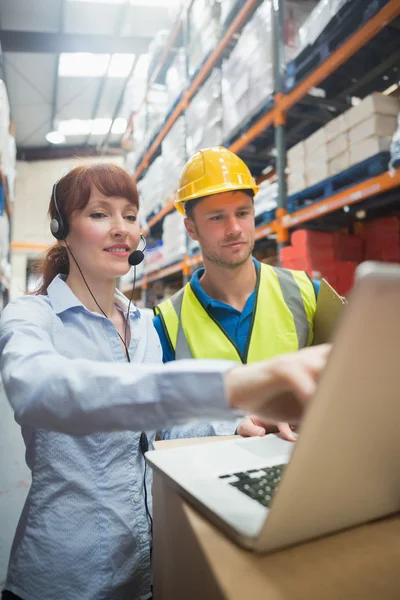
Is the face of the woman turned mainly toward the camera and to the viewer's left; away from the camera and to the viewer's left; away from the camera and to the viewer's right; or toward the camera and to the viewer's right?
toward the camera and to the viewer's right

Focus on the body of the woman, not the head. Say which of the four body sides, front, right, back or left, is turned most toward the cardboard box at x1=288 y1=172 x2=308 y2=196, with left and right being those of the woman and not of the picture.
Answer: left

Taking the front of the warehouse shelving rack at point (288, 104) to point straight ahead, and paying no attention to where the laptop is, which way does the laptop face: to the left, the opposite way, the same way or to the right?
to the right

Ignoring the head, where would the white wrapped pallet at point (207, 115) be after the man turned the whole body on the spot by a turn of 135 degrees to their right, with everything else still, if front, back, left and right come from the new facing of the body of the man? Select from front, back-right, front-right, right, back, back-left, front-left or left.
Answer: front-right

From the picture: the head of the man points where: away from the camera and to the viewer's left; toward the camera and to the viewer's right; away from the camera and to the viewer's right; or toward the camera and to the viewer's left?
toward the camera and to the viewer's right

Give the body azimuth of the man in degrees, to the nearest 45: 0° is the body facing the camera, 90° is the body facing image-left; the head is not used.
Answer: approximately 0°

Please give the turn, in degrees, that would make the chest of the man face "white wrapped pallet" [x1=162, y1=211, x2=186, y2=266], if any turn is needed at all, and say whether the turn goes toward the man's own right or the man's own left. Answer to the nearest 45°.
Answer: approximately 180°

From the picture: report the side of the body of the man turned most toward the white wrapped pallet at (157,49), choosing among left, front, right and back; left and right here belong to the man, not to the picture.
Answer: back

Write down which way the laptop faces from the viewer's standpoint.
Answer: facing away from the viewer and to the left of the viewer

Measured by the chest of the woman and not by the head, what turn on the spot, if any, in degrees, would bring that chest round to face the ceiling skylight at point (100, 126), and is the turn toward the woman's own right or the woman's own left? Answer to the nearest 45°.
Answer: approximately 135° to the woman's own left

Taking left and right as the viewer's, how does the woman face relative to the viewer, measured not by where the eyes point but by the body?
facing the viewer and to the right of the viewer

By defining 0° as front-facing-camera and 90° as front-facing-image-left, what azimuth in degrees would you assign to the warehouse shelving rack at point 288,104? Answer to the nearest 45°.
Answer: approximately 45°

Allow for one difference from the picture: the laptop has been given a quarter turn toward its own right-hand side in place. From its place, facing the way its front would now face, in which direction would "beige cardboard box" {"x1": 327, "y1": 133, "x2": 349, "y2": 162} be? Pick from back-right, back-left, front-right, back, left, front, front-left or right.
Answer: front-left

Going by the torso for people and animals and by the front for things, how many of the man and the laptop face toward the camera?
1

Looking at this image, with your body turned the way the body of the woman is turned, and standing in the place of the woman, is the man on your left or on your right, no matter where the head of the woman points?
on your left
